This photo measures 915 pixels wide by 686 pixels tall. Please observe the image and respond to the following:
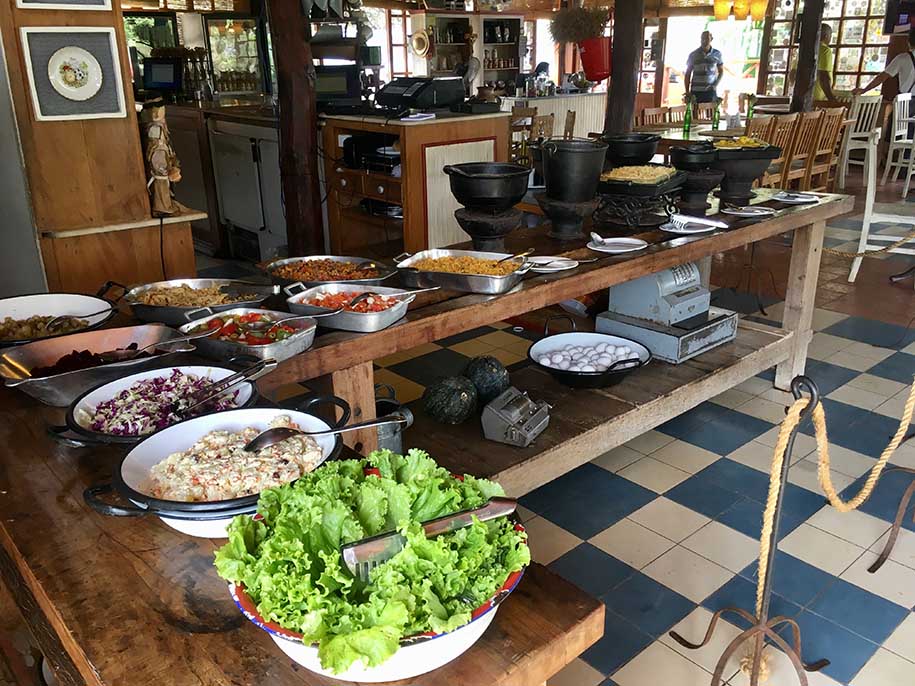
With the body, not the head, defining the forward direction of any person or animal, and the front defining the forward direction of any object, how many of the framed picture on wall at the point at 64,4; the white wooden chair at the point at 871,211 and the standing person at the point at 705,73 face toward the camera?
2

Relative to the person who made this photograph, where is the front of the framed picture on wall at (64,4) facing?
facing the viewer

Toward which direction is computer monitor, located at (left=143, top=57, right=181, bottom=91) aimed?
toward the camera

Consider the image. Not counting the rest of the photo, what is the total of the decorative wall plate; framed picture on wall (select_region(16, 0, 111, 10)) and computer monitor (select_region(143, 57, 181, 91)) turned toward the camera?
3

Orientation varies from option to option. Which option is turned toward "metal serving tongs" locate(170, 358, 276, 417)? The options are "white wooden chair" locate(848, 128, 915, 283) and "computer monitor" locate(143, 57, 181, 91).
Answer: the computer monitor

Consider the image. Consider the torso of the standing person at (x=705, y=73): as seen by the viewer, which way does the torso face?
toward the camera

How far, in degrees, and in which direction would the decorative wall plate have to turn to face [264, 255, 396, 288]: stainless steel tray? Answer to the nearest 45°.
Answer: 0° — it already faces it

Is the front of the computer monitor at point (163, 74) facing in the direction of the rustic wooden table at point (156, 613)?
yes

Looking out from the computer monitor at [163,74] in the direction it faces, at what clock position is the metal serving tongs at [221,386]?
The metal serving tongs is roughly at 12 o'clock from the computer monitor.

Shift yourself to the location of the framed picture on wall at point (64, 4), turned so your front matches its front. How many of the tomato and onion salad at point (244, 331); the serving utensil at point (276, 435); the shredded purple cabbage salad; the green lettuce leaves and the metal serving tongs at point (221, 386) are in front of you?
5

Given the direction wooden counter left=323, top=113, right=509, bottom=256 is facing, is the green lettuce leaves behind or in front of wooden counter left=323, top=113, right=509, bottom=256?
in front

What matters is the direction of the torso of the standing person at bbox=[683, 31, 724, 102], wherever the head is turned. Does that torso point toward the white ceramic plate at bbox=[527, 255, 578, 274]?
yes

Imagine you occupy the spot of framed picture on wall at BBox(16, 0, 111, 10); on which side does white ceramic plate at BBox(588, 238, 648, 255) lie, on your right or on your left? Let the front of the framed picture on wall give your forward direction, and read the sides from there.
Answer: on your left
